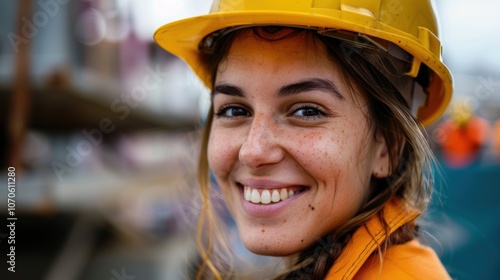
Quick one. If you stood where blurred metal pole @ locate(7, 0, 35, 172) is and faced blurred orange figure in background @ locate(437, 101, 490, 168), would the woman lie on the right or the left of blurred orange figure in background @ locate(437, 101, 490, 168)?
right

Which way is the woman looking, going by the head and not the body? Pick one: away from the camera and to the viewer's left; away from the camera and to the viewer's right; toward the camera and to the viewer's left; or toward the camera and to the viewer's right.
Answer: toward the camera and to the viewer's left
